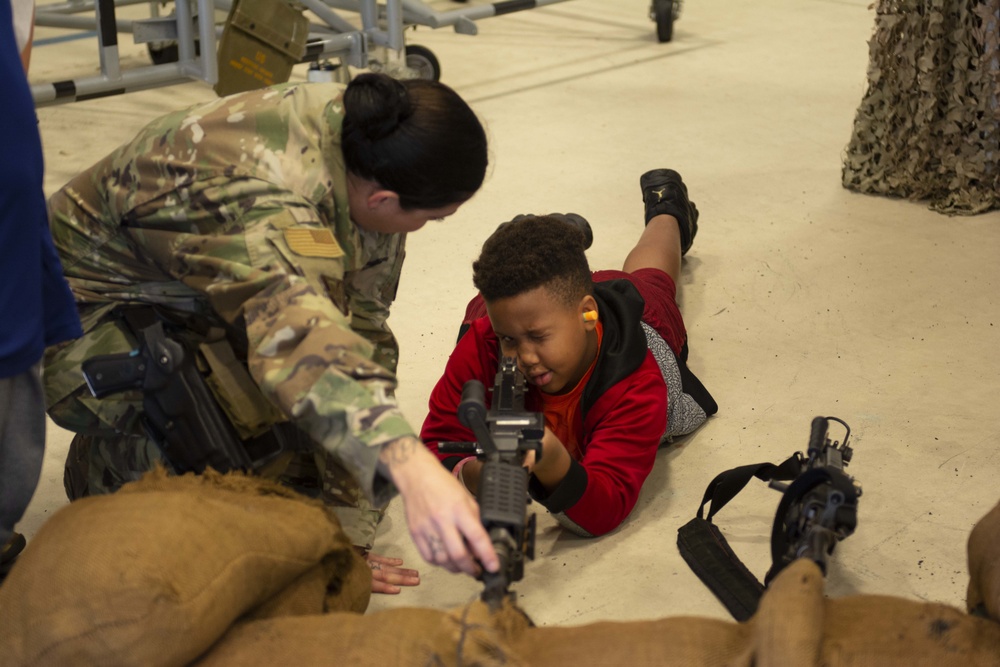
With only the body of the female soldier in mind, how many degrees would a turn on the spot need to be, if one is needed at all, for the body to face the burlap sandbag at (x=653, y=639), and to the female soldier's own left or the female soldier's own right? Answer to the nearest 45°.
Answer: approximately 45° to the female soldier's own right

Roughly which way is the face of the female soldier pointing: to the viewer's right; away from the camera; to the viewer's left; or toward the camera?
to the viewer's right

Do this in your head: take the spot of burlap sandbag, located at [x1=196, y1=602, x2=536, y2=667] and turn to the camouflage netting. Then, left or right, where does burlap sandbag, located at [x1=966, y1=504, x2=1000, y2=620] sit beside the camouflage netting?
right

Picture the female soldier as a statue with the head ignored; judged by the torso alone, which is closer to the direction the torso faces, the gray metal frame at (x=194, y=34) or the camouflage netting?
the camouflage netting

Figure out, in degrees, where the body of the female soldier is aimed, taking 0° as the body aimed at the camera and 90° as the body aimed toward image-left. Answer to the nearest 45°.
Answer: approximately 270°

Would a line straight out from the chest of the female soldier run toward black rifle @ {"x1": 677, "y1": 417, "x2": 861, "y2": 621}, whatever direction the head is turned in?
yes

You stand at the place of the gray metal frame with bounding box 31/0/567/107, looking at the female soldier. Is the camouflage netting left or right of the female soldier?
left

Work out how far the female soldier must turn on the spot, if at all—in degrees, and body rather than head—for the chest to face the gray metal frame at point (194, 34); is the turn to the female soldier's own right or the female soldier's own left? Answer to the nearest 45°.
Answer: approximately 90° to the female soldier's own left

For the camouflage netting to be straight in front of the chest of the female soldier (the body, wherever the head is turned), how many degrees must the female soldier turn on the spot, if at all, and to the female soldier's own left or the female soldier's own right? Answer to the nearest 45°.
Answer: approximately 45° to the female soldier's own left
